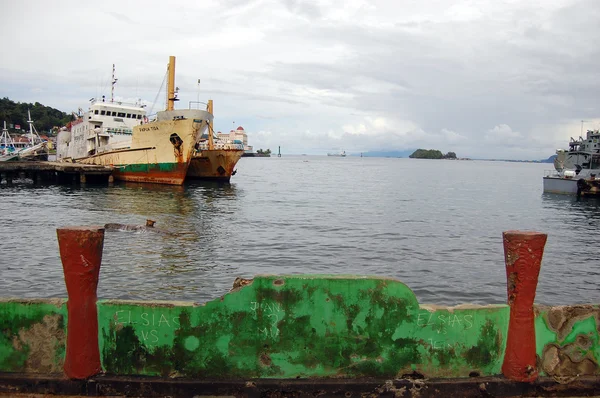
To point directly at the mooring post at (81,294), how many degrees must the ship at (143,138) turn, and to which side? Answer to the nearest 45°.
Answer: approximately 45° to its right

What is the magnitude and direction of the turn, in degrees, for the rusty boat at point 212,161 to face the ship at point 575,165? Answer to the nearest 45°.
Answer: approximately 45° to its left

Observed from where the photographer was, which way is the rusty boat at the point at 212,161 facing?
facing the viewer and to the right of the viewer

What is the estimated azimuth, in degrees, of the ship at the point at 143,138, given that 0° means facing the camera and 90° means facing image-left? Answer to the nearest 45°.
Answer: approximately 315°

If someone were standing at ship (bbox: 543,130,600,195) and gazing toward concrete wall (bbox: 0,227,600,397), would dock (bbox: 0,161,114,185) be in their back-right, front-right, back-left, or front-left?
front-right

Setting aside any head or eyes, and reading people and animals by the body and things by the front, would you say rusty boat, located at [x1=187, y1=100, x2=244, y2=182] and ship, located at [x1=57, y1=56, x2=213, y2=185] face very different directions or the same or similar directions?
same or similar directions

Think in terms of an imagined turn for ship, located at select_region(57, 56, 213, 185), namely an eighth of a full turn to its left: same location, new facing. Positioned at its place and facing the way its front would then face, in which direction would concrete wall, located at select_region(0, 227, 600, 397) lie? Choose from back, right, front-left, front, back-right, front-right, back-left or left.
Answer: right

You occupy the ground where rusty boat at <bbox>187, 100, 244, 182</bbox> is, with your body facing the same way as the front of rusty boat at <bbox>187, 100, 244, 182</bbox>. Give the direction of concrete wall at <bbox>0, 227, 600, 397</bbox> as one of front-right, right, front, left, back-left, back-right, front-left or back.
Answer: front-right

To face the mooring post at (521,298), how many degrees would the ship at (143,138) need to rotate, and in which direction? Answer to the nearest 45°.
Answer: approximately 45° to its right

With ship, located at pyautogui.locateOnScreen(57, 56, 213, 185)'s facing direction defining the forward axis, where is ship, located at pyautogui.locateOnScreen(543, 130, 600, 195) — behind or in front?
in front

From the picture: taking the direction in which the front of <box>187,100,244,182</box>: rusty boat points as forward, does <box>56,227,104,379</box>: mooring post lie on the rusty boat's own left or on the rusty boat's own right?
on the rusty boat's own right
